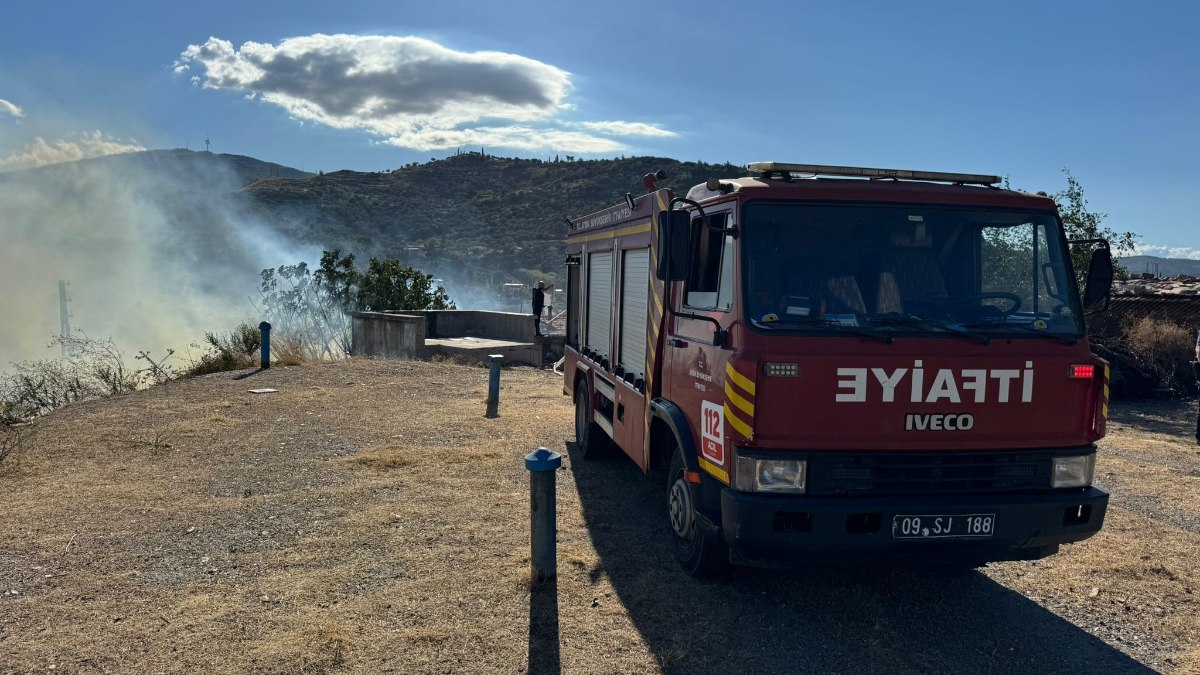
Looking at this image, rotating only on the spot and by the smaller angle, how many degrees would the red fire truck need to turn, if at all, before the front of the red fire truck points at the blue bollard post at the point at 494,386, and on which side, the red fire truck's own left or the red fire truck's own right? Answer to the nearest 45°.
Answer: approximately 180°

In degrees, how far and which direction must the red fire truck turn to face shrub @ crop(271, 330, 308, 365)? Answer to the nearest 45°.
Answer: approximately 180°

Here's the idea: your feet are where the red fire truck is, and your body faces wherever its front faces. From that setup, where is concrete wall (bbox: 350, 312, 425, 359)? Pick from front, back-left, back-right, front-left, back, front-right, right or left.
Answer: back

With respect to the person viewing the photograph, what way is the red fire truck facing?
facing the viewer and to the right of the viewer

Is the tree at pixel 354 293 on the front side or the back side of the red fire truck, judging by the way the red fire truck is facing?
on the back side

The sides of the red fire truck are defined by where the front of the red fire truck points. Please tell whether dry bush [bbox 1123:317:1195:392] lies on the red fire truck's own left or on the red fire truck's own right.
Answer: on the red fire truck's own left

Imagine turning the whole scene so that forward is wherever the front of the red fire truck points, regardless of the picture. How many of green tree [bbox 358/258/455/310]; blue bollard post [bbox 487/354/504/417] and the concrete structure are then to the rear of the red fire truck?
3
